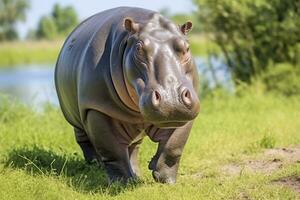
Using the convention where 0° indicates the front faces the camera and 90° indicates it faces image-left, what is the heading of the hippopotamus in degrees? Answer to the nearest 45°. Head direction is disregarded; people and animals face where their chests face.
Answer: approximately 315°

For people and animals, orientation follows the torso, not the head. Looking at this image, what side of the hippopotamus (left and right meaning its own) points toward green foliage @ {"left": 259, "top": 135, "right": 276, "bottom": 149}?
left

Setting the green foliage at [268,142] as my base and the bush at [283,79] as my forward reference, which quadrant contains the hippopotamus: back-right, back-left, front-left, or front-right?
back-left

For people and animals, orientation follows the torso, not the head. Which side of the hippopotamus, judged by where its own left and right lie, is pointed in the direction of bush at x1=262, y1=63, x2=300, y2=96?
left
